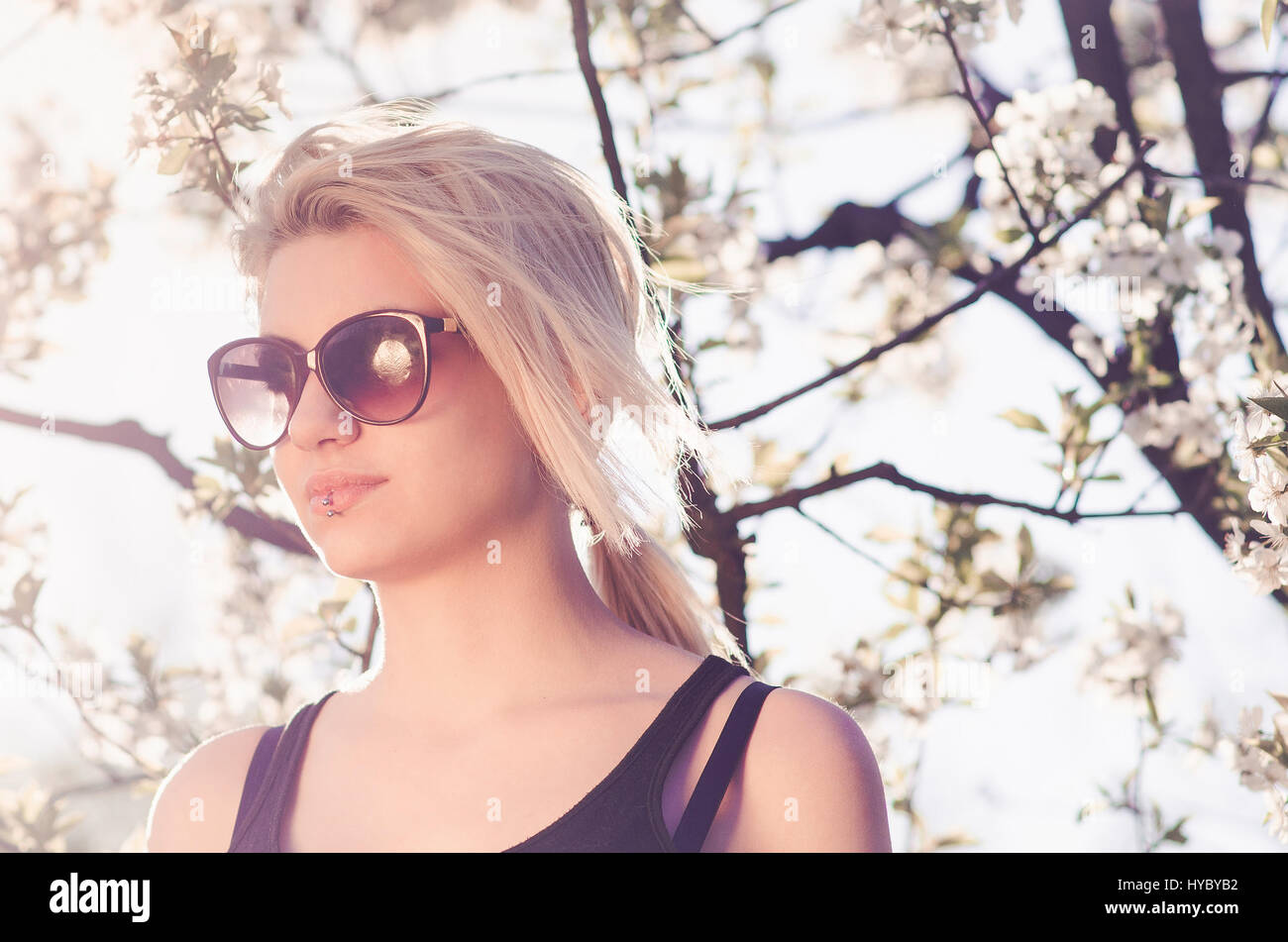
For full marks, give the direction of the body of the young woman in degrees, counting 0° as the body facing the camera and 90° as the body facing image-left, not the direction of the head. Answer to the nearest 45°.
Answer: approximately 45°
